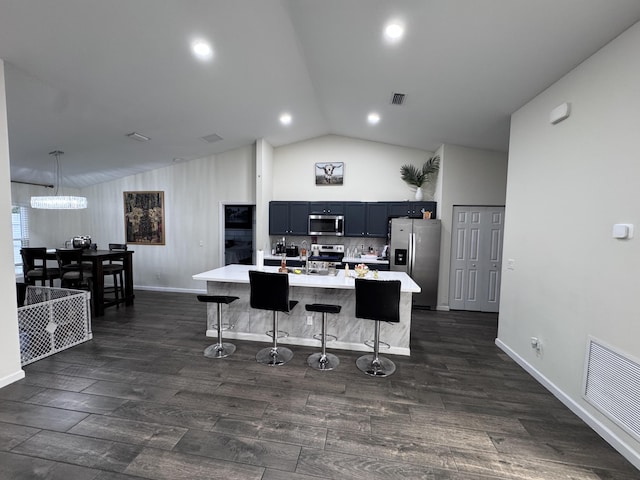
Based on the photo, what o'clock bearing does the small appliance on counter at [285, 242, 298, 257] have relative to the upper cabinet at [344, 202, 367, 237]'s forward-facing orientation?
The small appliance on counter is roughly at 3 o'clock from the upper cabinet.

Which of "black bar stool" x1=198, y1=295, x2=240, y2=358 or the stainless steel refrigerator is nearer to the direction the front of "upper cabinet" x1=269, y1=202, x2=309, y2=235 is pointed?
the black bar stool

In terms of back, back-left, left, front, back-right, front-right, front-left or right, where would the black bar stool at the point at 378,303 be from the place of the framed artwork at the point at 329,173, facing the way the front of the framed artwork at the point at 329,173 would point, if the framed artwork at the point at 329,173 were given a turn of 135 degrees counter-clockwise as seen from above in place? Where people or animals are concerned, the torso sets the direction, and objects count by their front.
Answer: back-right

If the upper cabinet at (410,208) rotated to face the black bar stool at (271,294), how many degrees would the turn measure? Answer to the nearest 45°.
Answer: approximately 45° to its right

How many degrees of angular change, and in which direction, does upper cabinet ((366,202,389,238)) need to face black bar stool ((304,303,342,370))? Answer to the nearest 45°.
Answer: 0° — it already faces it

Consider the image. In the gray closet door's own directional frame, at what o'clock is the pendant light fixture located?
The pendant light fixture is roughly at 2 o'clock from the gray closet door.
